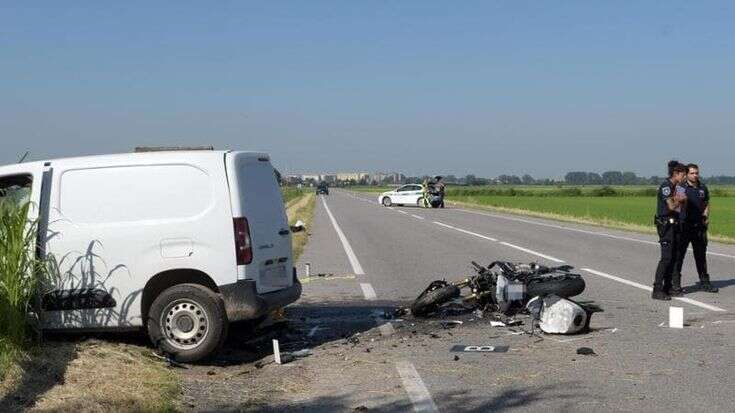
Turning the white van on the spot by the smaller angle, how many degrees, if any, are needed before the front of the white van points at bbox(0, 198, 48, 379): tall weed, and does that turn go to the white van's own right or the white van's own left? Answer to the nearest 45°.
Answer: approximately 45° to the white van's own left

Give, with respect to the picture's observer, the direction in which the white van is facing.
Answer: facing away from the viewer and to the left of the viewer

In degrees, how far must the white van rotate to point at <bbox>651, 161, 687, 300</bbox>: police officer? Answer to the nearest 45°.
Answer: approximately 135° to its right

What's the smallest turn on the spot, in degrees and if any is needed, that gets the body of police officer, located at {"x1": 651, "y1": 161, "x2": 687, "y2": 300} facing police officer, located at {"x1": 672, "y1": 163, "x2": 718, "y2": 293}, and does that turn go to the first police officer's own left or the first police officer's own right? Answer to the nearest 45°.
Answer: approximately 90° to the first police officer's own left

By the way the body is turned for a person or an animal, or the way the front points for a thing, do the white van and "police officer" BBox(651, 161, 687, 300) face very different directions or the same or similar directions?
very different directions

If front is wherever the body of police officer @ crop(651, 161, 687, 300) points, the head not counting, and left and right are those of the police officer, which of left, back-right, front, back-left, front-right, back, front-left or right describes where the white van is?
back-right
